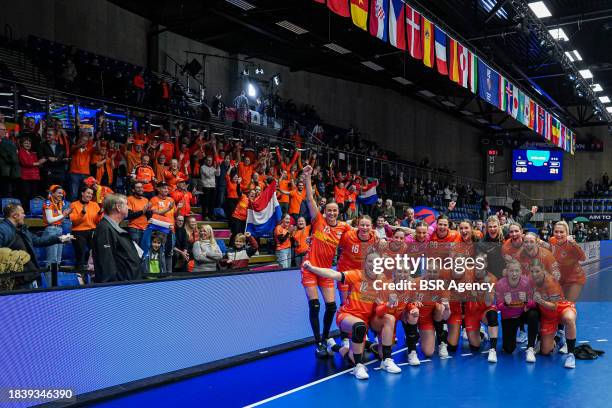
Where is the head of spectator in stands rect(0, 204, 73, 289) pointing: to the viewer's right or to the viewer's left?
to the viewer's right

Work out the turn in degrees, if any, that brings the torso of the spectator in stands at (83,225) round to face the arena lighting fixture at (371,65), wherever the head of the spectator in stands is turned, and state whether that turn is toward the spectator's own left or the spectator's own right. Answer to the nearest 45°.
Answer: approximately 90° to the spectator's own left

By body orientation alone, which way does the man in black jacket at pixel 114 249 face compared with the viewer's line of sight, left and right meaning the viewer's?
facing to the right of the viewer

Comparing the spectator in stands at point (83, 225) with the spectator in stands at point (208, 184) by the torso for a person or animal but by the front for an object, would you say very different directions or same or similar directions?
same or similar directions

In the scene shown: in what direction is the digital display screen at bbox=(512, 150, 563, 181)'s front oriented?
toward the camera

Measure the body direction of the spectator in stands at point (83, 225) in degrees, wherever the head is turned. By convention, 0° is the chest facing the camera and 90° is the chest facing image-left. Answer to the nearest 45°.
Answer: approximately 315°

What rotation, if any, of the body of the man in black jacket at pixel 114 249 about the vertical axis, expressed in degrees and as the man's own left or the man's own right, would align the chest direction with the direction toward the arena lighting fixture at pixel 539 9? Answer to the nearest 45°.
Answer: approximately 45° to the man's own left

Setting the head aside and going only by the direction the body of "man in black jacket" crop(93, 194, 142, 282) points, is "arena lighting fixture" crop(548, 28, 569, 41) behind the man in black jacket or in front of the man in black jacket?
in front

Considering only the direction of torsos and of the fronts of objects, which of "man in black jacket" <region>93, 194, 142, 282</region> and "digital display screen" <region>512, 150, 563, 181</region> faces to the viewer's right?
the man in black jacket

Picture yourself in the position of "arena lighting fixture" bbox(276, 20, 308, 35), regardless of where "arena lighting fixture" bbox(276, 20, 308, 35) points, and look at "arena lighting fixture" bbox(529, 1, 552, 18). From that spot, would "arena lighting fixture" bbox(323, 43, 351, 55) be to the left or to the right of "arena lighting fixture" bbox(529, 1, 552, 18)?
left

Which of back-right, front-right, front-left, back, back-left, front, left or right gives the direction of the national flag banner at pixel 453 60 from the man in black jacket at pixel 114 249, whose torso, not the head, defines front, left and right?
front-left

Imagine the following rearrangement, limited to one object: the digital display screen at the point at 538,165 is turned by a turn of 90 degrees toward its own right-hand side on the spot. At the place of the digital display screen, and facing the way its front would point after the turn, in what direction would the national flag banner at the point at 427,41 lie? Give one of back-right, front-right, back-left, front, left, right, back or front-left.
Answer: left

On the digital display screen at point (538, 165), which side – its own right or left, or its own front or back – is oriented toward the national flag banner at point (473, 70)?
front

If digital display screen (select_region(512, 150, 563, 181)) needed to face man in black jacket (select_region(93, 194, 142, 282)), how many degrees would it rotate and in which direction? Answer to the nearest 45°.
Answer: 0° — it already faces them

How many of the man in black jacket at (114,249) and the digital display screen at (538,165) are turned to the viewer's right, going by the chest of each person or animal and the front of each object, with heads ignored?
1

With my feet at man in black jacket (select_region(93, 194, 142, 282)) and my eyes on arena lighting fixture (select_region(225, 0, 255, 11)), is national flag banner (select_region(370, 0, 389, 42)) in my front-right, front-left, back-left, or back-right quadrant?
front-right
